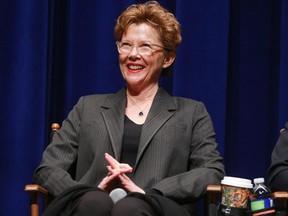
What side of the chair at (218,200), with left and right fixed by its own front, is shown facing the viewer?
front
